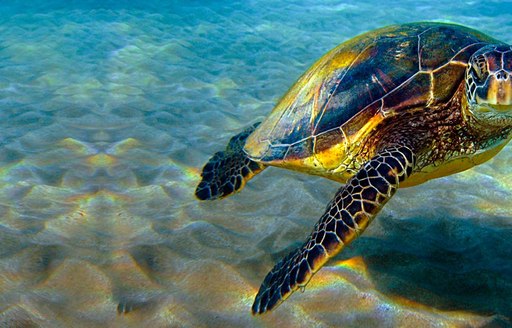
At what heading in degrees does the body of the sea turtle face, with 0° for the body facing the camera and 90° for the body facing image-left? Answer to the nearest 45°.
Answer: approximately 315°
